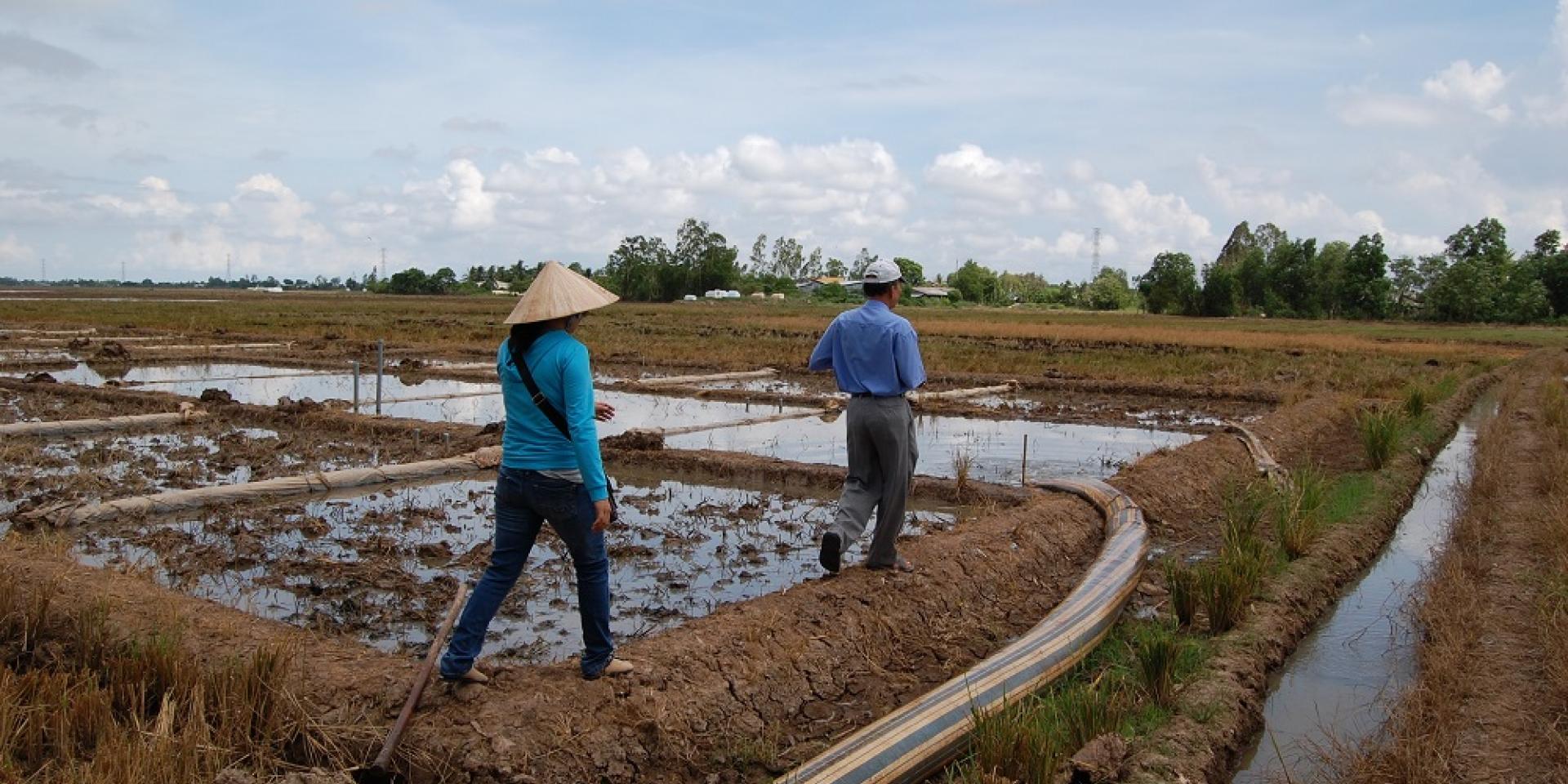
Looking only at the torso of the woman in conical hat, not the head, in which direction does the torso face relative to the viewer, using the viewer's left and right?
facing away from the viewer and to the right of the viewer

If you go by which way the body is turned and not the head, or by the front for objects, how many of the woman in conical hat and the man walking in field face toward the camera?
0

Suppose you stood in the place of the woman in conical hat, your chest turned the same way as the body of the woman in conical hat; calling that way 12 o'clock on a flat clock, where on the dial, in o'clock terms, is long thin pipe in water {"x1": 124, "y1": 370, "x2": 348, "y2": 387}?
The long thin pipe in water is roughly at 10 o'clock from the woman in conical hat.

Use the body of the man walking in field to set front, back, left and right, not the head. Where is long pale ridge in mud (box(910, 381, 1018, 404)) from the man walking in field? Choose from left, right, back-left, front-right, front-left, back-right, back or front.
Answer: front-left

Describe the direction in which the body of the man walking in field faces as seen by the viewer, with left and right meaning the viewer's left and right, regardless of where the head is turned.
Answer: facing away from the viewer and to the right of the viewer

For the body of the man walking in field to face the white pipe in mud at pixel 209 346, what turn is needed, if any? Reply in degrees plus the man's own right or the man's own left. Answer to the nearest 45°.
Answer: approximately 90° to the man's own left

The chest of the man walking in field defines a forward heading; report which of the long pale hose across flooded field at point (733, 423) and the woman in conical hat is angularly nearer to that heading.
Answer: the long pale hose across flooded field

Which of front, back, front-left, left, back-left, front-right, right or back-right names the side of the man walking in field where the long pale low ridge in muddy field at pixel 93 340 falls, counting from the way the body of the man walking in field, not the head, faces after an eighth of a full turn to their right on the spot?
back-left

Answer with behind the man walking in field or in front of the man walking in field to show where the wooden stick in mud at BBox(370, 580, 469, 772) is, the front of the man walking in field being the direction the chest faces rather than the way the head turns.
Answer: behind

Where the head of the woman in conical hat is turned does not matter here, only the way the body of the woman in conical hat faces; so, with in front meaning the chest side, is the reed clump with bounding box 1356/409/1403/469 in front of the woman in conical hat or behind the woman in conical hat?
in front

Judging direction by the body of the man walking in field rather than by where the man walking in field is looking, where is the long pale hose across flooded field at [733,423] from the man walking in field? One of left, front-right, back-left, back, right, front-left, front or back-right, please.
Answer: front-left

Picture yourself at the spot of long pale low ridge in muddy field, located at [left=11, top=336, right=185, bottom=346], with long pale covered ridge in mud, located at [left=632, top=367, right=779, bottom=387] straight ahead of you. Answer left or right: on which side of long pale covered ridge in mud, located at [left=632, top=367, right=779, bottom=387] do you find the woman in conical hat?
right

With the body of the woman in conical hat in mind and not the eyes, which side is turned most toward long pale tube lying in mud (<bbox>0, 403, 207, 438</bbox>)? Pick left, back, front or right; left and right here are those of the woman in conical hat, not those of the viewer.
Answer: left

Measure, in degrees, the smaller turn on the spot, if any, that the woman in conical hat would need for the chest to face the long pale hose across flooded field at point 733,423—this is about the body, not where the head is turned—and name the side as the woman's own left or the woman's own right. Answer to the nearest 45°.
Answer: approximately 45° to the woman's own left

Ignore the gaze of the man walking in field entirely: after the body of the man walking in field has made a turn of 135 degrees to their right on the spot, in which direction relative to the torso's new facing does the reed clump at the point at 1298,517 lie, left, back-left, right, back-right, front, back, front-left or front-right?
back-left
